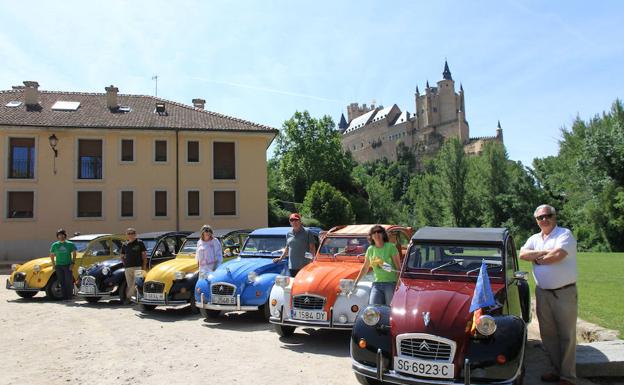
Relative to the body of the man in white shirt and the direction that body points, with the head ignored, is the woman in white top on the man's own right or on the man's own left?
on the man's own right

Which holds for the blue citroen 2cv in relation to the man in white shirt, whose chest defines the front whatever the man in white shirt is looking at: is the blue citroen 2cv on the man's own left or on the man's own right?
on the man's own right

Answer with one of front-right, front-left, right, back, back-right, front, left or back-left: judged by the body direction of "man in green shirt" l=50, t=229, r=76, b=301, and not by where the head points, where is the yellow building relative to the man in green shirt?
back

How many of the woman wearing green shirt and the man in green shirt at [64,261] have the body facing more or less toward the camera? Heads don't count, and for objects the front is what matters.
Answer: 2

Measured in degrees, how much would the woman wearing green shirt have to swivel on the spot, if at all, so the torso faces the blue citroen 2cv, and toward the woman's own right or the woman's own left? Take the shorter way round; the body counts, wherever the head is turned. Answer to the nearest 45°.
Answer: approximately 135° to the woman's own right

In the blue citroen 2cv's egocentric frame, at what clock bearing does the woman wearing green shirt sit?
The woman wearing green shirt is roughly at 9 o'clock from the blue citroen 2cv.

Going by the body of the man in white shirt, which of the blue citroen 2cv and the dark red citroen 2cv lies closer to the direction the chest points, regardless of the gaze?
the dark red citroen 2cv

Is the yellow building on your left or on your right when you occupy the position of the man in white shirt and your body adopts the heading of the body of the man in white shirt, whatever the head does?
on your right

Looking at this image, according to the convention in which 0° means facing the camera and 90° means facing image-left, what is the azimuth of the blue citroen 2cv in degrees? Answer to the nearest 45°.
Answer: approximately 45°

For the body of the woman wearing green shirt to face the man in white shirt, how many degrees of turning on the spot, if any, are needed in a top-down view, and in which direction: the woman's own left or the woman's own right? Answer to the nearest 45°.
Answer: approximately 45° to the woman's own left

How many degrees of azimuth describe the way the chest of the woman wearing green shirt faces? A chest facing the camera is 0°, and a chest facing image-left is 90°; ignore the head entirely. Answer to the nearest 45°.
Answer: approximately 0°
